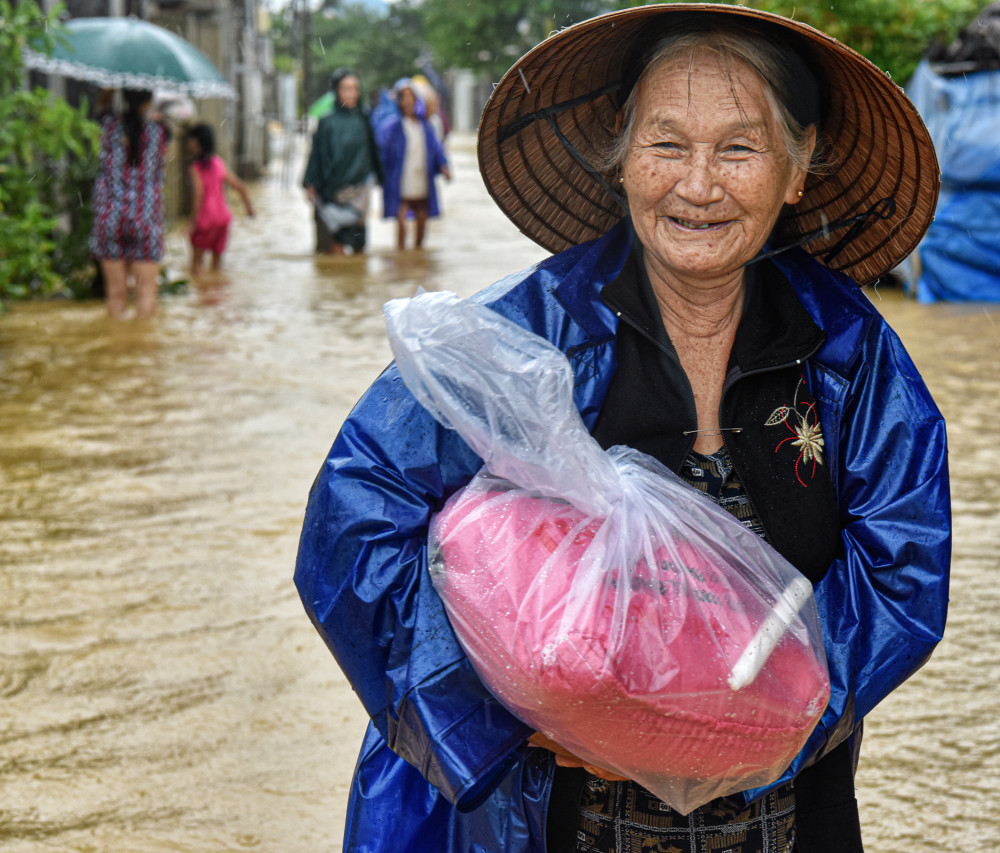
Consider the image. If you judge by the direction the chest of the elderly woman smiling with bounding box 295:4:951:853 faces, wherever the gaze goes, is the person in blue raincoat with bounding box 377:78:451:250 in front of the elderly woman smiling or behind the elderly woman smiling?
behind

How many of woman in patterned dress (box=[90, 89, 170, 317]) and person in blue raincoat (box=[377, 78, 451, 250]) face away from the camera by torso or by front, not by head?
1

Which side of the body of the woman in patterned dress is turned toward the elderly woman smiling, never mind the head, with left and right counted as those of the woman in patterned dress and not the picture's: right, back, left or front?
back

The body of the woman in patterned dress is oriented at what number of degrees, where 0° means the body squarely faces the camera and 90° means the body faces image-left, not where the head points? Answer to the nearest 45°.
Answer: approximately 180°

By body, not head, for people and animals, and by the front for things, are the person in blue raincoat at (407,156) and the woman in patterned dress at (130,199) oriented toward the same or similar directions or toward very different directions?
very different directions

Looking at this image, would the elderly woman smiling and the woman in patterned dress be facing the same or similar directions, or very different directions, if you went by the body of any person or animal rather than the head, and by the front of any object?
very different directions

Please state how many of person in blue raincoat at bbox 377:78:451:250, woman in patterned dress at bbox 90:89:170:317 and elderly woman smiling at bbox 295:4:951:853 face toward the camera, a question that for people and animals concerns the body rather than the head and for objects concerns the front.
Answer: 2

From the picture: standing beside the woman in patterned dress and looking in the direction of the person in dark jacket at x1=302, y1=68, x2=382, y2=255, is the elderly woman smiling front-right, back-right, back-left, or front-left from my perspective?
back-right

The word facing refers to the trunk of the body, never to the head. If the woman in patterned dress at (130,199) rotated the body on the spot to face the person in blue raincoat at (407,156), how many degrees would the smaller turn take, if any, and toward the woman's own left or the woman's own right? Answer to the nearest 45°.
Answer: approximately 45° to the woman's own right

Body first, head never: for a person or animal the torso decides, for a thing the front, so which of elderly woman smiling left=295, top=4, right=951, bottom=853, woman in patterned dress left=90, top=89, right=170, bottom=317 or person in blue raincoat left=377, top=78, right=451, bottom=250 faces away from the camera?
the woman in patterned dress

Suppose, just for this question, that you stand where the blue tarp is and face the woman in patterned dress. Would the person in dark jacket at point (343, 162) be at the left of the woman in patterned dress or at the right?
right

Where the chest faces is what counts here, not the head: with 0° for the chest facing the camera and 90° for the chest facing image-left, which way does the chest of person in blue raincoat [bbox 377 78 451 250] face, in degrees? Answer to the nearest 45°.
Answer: approximately 0°
